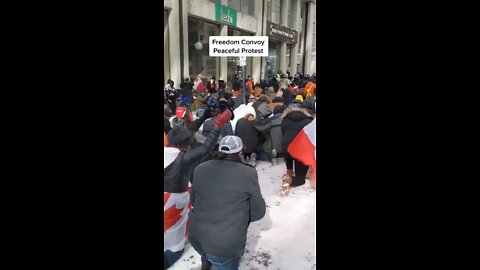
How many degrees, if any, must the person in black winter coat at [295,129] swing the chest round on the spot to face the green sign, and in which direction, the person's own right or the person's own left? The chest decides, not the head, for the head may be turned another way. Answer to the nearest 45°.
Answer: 0° — they already face it

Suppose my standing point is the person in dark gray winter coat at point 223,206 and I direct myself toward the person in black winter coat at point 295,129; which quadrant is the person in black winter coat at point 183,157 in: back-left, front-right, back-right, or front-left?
front-left

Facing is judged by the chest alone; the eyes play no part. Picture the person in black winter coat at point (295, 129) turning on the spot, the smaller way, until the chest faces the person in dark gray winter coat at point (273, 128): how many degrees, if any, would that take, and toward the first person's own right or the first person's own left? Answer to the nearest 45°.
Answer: approximately 45° to the first person's own left

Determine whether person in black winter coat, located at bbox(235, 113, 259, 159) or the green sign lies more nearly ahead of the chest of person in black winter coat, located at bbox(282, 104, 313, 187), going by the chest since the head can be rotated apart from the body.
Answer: the green sign

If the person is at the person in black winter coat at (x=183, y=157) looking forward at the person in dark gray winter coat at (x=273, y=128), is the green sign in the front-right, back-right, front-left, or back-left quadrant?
front-left

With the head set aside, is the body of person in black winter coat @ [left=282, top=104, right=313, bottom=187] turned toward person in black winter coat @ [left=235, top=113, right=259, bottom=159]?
no

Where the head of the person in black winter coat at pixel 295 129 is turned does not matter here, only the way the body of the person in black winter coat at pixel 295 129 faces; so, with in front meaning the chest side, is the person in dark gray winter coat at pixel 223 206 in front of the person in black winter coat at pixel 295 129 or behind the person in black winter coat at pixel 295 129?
behind

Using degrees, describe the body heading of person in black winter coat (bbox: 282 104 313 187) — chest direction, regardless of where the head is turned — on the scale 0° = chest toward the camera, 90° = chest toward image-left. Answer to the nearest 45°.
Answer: approximately 180°

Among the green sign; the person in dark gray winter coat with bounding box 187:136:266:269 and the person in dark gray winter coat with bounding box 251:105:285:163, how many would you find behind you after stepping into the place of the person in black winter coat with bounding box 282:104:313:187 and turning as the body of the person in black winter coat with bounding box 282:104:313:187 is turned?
1

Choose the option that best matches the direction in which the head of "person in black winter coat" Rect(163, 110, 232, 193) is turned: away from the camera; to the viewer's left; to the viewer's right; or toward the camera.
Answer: away from the camera

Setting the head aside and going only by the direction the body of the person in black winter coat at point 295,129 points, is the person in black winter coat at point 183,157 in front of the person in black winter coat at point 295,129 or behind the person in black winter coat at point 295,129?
behind

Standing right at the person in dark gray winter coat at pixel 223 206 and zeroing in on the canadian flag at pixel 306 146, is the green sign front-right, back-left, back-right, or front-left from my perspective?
front-left
